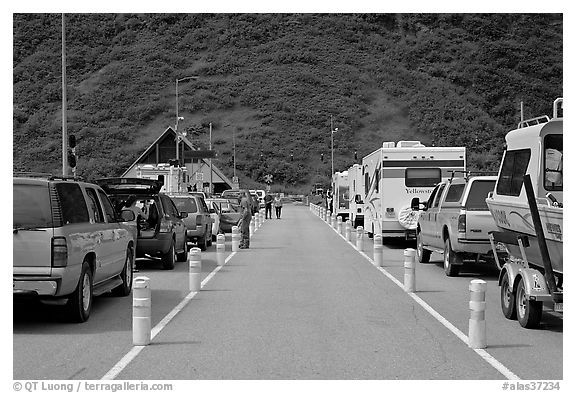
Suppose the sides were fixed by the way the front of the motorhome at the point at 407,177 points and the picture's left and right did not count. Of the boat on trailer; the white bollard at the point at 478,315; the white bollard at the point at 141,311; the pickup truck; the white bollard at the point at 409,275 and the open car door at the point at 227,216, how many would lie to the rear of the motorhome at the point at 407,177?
5

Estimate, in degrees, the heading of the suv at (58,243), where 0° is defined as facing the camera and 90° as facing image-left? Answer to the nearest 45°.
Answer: approximately 225°

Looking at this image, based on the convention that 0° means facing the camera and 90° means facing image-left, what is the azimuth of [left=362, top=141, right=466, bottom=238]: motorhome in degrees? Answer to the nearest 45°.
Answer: approximately 180°

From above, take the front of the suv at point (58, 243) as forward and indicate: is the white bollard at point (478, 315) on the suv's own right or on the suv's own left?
on the suv's own right

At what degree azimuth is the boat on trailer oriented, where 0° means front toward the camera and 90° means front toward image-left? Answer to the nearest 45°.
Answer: approximately 135°

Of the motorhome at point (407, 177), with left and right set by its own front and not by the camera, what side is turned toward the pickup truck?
back

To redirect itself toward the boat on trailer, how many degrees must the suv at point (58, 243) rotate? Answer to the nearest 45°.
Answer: approximately 45° to its right

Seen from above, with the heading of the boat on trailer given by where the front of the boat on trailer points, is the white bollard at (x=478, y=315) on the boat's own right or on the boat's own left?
on the boat's own left

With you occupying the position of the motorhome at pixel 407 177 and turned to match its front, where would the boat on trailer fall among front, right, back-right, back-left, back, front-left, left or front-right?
back

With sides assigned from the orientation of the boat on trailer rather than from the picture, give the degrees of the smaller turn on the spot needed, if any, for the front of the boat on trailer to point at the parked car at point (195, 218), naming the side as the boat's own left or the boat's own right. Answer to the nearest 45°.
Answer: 0° — it already faces it

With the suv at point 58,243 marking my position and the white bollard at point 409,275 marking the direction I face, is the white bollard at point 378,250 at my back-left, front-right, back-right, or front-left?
front-left

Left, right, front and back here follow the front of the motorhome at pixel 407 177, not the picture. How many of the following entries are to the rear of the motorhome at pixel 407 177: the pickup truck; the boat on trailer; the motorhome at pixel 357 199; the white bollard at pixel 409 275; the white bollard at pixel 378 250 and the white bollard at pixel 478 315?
5

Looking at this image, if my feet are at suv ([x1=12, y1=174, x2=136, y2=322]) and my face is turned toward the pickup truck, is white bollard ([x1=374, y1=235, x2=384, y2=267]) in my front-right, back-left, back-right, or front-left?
front-left

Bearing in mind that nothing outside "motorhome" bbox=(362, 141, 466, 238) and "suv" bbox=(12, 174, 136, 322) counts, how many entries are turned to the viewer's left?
0

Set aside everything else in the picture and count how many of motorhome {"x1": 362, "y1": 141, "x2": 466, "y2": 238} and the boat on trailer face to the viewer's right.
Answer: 0

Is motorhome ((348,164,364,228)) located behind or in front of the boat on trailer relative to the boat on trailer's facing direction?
in front
